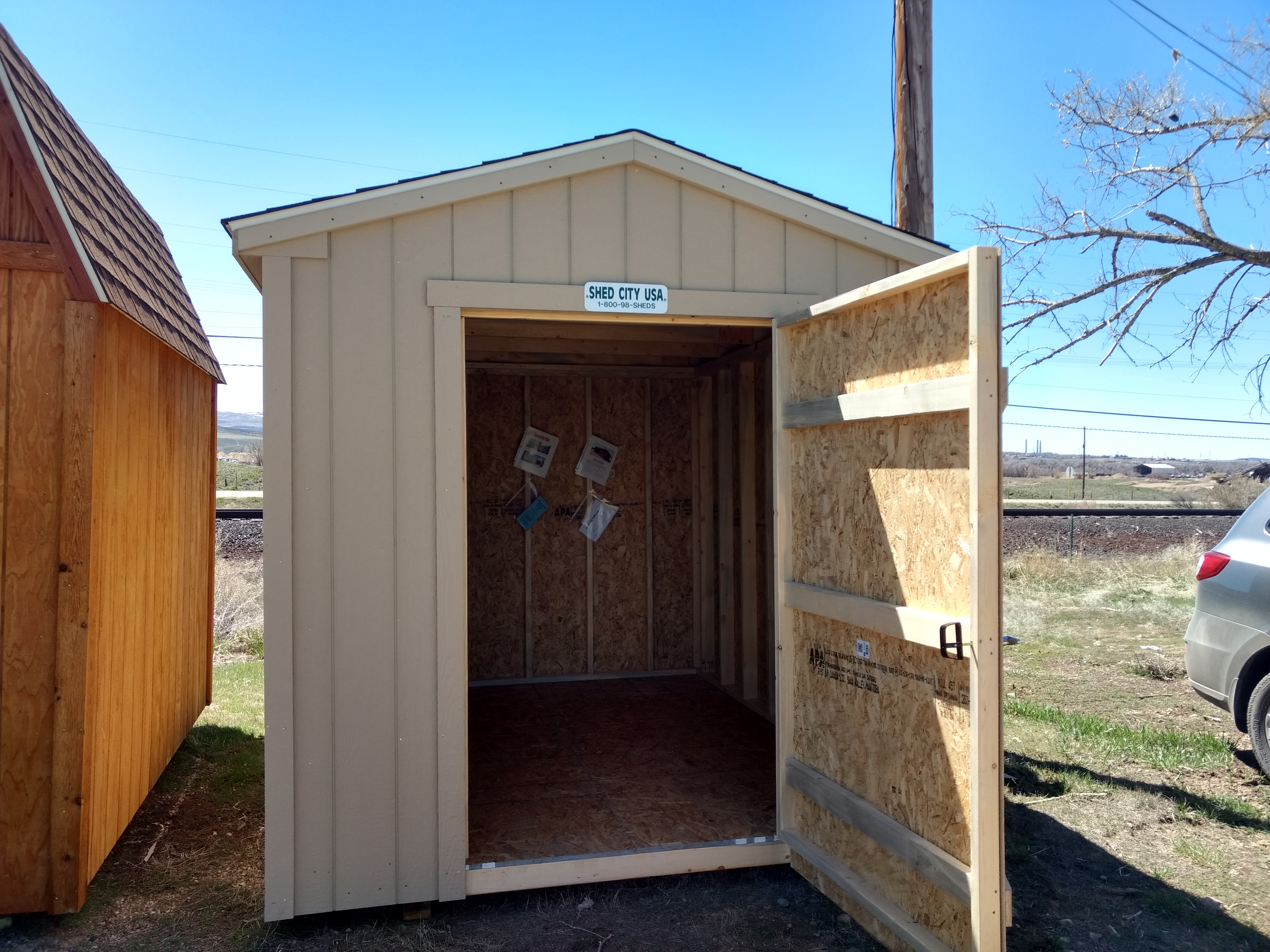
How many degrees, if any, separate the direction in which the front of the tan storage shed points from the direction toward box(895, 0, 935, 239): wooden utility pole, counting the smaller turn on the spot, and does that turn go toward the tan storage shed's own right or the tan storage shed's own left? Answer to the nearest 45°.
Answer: approximately 135° to the tan storage shed's own left

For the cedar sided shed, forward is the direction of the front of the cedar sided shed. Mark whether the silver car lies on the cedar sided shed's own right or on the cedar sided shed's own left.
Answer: on the cedar sided shed's own left
